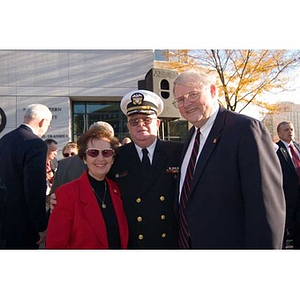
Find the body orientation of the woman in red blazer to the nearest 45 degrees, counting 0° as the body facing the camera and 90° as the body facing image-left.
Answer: approximately 315°

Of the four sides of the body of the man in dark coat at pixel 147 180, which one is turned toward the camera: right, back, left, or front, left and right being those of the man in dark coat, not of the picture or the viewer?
front

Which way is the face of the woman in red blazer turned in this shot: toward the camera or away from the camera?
toward the camera

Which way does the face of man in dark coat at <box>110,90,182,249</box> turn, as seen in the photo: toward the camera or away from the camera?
toward the camera

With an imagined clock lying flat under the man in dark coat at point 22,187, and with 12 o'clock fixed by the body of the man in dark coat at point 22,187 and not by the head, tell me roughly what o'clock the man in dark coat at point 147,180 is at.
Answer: the man in dark coat at point 147,180 is roughly at 3 o'clock from the man in dark coat at point 22,187.

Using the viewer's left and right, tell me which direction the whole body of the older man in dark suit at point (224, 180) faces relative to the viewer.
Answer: facing the viewer and to the left of the viewer

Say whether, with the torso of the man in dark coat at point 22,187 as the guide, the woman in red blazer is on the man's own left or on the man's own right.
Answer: on the man's own right

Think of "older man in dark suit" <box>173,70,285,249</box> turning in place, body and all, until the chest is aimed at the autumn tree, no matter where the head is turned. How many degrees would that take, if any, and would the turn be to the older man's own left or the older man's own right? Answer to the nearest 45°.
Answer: approximately 135° to the older man's own right

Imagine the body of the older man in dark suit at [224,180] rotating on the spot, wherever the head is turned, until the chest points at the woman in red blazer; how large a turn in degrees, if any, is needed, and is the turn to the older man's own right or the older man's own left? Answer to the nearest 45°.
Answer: approximately 45° to the older man's own right

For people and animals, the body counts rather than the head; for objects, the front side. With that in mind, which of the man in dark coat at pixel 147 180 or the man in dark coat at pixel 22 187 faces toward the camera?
the man in dark coat at pixel 147 180

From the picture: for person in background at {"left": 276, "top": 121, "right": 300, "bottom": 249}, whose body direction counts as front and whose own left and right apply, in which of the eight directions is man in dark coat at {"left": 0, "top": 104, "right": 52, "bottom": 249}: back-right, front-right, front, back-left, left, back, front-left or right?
right

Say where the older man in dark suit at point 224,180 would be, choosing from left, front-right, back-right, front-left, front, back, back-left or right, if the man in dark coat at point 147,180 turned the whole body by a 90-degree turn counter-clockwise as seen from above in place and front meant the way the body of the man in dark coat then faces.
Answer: front-right
